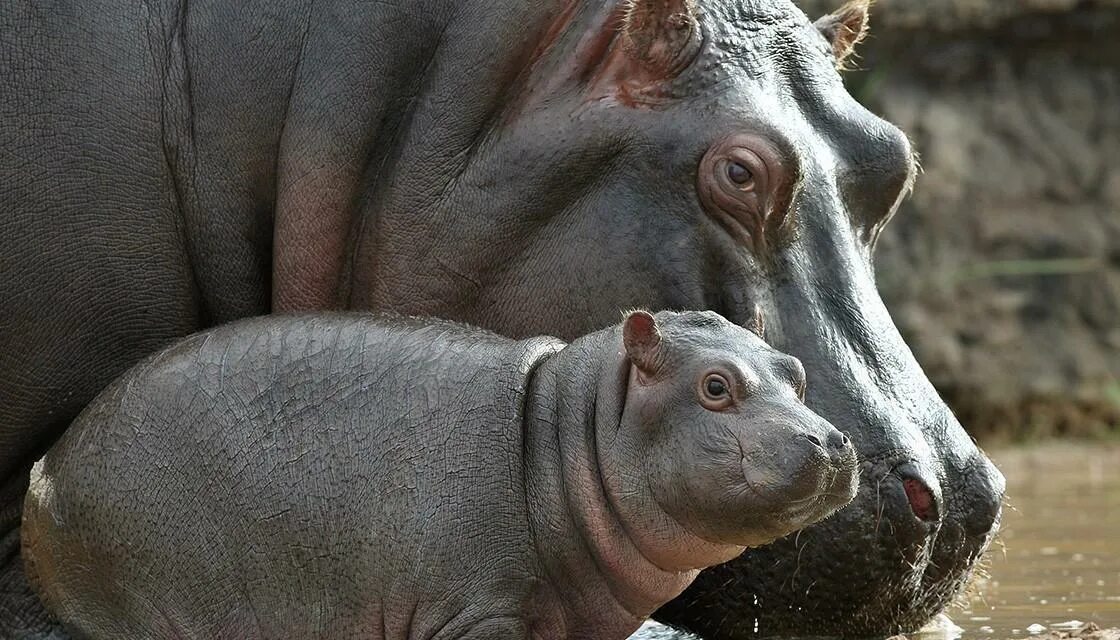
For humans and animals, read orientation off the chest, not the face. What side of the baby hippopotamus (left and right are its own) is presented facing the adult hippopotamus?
left

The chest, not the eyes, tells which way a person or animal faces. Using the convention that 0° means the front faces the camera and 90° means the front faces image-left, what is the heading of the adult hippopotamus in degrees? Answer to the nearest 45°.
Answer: approximately 270°

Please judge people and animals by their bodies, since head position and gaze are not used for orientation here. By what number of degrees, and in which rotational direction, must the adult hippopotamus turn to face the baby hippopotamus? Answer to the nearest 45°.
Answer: approximately 90° to its right

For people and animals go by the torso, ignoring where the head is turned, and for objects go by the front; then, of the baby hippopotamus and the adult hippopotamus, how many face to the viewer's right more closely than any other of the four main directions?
2

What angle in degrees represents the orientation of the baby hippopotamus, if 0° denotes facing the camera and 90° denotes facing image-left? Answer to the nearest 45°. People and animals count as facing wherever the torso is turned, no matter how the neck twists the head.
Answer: approximately 270°
